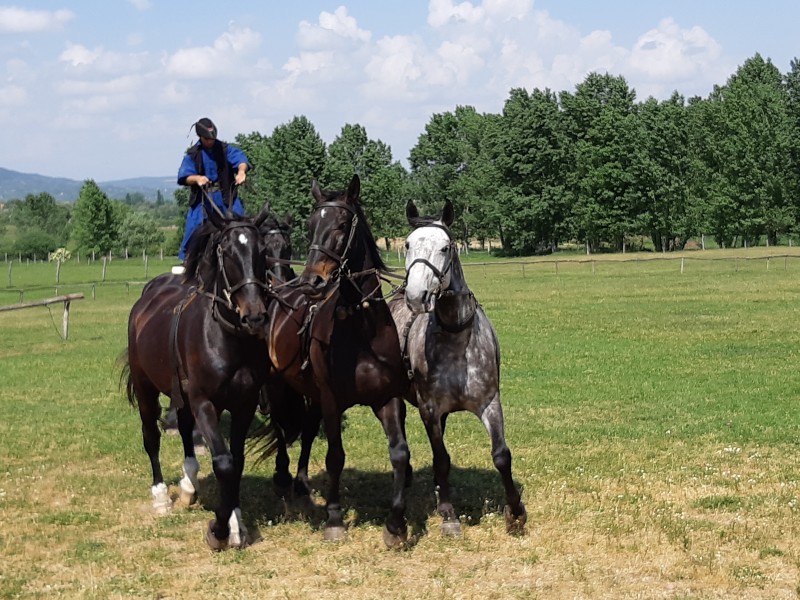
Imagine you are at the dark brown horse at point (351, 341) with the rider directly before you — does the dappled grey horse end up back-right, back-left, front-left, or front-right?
back-right

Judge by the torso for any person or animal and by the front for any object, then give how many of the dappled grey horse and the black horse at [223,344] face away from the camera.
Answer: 0

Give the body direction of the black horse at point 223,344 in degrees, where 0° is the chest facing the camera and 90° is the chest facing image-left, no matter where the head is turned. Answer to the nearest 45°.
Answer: approximately 315°

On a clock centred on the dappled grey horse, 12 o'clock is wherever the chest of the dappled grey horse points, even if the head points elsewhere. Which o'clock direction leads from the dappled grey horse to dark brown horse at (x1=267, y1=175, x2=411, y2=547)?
The dark brown horse is roughly at 3 o'clock from the dappled grey horse.

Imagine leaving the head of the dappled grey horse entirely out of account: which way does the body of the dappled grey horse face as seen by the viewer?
toward the camera

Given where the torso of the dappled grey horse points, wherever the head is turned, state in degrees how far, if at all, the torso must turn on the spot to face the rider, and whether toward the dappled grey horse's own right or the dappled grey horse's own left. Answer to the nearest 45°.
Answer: approximately 135° to the dappled grey horse's own right

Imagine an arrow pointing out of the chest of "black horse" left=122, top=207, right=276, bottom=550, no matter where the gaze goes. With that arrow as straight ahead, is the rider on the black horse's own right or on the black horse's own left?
on the black horse's own left

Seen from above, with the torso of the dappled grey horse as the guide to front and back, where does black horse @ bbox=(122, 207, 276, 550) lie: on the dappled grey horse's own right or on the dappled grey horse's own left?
on the dappled grey horse's own right
